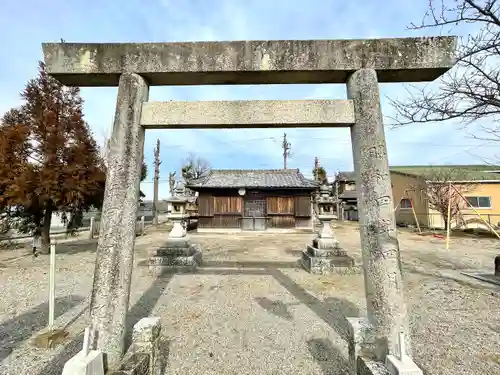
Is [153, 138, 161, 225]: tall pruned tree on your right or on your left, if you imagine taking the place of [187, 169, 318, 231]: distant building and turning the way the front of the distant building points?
on your right

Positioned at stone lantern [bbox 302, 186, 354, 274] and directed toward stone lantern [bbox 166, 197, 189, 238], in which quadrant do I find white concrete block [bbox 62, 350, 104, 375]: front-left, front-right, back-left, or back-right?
front-left

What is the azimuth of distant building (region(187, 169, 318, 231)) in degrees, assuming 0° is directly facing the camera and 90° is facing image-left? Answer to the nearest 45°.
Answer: approximately 0°

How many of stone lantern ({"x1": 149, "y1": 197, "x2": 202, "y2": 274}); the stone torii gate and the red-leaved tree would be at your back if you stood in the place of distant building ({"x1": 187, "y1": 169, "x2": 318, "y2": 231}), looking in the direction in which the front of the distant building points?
0

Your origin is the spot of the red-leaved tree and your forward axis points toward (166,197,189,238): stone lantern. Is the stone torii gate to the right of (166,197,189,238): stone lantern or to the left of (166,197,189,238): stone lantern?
right

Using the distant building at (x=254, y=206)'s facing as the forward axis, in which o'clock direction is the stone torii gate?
The stone torii gate is roughly at 12 o'clock from the distant building.

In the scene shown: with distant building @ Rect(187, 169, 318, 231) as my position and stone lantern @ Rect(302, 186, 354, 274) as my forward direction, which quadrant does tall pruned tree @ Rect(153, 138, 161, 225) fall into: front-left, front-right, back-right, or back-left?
back-right

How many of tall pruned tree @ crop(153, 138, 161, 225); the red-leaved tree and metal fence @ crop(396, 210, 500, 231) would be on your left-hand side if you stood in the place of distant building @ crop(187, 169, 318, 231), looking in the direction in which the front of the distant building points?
1

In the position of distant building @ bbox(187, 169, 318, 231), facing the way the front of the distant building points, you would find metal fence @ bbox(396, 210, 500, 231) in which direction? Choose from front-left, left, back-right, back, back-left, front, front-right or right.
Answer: left

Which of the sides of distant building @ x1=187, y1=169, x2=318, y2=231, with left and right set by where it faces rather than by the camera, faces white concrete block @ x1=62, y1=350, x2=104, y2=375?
front

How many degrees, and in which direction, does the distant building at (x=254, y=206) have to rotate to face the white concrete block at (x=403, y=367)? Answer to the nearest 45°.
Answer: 0° — it already faces it

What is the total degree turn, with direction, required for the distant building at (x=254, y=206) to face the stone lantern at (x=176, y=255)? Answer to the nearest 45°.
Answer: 0° — it already faces it

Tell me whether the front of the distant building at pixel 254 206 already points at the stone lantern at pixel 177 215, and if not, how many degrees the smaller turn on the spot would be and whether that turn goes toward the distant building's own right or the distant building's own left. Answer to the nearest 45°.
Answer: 0° — it already faces it

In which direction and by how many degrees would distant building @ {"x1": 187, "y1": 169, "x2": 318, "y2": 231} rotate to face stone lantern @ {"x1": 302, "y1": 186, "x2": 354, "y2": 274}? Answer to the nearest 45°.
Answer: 0° — it already faces it

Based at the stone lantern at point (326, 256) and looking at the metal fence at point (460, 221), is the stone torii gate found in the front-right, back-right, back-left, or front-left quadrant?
back-right
